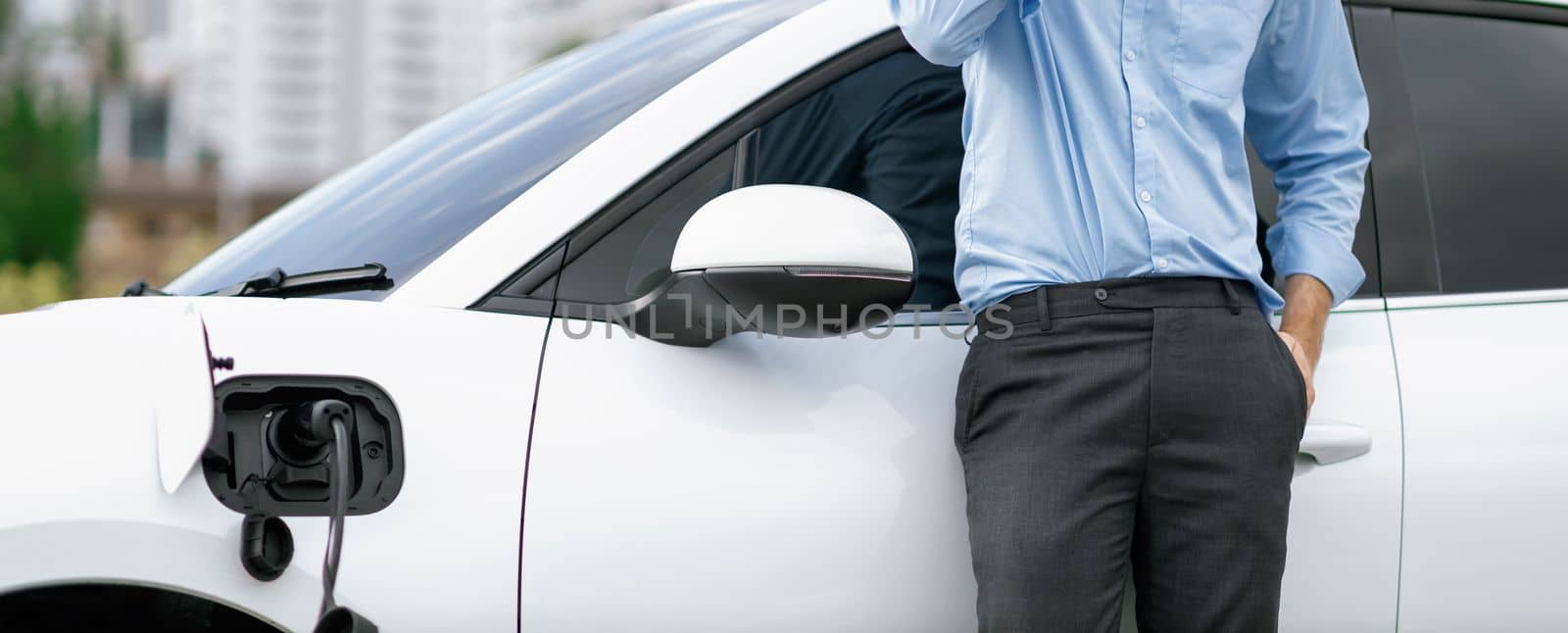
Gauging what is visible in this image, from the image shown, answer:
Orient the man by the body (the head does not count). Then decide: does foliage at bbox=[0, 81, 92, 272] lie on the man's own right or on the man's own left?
on the man's own right

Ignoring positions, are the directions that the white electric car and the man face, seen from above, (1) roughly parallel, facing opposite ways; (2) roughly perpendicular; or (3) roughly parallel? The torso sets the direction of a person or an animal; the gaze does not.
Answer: roughly perpendicular

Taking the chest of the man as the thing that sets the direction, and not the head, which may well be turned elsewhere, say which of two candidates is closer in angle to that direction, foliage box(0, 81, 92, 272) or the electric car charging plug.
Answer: the electric car charging plug

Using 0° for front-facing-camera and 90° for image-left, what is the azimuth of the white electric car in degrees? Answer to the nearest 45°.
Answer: approximately 90°

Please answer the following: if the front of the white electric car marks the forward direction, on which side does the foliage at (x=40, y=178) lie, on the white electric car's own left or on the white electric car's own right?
on the white electric car's own right

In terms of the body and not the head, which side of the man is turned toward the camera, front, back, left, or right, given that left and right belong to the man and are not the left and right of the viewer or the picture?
front

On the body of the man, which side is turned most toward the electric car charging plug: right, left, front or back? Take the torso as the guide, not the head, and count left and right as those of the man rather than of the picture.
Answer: right
